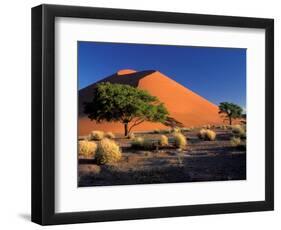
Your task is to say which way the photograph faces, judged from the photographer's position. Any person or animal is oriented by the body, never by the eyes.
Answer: facing the viewer and to the right of the viewer
